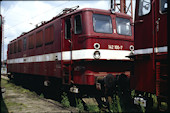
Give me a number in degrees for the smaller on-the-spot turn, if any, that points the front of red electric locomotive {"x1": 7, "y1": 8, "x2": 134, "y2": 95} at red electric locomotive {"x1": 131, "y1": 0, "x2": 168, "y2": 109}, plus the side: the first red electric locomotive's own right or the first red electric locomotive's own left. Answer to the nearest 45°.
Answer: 0° — it already faces it

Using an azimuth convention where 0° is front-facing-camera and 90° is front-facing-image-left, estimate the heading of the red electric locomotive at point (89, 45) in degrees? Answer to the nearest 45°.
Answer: approximately 315°
